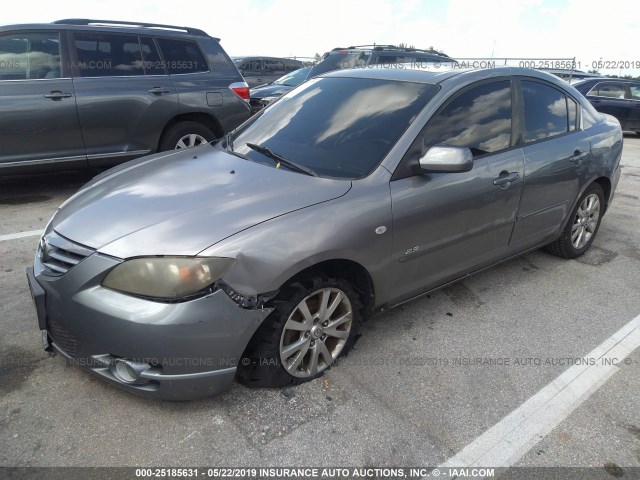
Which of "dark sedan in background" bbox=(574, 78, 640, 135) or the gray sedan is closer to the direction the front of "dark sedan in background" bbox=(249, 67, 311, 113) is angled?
the gray sedan

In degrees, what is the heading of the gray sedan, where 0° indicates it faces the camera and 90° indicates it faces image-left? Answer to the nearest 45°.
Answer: approximately 45°

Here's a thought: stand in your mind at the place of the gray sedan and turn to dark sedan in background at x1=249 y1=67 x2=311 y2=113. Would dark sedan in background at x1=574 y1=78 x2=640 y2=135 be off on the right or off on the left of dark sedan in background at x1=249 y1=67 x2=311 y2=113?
right

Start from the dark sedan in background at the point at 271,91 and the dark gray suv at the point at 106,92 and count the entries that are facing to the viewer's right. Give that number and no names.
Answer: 0

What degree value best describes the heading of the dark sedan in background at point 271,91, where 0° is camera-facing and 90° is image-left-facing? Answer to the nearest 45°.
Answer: approximately 45°

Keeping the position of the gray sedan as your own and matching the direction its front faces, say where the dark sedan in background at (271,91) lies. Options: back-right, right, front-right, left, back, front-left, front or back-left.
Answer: back-right

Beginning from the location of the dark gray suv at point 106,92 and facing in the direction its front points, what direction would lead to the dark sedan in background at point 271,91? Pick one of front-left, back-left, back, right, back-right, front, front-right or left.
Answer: back-right

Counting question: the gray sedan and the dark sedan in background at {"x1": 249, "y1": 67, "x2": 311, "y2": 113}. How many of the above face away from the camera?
0

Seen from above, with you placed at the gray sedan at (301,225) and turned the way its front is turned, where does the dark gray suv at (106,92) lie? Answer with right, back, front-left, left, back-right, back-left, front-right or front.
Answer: right

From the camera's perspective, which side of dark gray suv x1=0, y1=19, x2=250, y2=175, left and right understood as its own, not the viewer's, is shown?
left

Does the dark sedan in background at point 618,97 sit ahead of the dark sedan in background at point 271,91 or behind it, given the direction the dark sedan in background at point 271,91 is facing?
behind

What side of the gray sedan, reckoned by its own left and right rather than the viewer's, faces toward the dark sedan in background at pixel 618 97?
back
